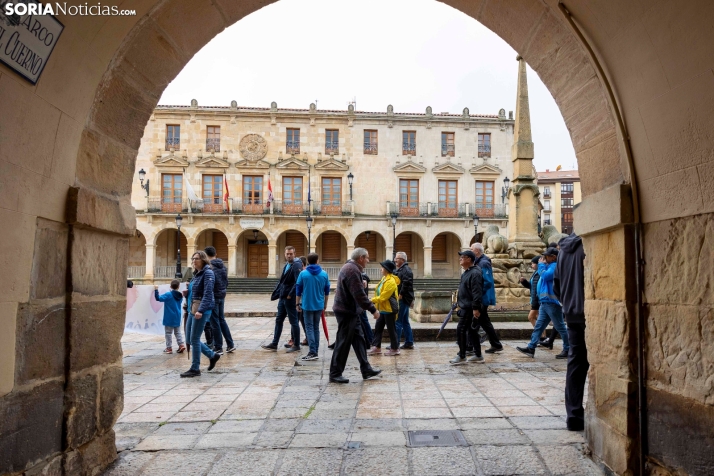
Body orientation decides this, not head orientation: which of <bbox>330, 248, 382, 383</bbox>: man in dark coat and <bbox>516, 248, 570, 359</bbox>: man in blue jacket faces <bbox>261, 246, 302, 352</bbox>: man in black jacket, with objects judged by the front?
the man in blue jacket

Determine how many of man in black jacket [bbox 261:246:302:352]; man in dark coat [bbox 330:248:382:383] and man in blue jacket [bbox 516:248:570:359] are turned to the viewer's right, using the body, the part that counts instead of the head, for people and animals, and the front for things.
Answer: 1

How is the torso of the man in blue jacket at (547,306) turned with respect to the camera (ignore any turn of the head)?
to the viewer's left

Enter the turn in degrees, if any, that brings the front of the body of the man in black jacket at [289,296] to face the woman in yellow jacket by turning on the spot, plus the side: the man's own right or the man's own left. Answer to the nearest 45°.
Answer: approximately 90° to the man's own left

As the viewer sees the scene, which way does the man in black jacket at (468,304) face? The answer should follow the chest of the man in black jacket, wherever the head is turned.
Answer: to the viewer's left

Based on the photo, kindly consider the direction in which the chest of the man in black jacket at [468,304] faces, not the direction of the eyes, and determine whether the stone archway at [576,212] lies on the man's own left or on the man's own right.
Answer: on the man's own left

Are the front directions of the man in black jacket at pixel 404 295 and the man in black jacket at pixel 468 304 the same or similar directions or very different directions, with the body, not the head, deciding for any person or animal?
same or similar directions

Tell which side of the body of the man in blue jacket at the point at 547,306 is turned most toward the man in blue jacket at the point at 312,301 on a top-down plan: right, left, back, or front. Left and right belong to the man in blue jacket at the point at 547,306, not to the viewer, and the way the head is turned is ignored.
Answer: front

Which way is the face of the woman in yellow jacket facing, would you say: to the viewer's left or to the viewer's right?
to the viewer's left

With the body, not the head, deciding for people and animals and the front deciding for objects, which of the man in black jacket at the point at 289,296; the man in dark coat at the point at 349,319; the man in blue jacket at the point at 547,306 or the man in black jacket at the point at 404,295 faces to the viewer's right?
the man in dark coat

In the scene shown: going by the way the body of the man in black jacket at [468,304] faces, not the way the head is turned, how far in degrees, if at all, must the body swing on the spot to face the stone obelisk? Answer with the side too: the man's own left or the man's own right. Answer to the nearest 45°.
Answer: approximately 90° to the man's own right

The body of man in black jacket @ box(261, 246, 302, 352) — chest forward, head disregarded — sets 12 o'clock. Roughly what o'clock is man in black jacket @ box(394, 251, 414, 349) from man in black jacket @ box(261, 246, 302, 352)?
man in black jacket @ box(394, 251, 414, 349) is roughly at 8 o'clock from man in black jacket @ box(261, 246, 302, 352).

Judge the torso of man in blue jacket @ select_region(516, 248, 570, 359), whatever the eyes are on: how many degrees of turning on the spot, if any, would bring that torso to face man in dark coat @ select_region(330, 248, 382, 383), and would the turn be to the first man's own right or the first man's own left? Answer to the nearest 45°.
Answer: approximately 45° to the first man's own left
